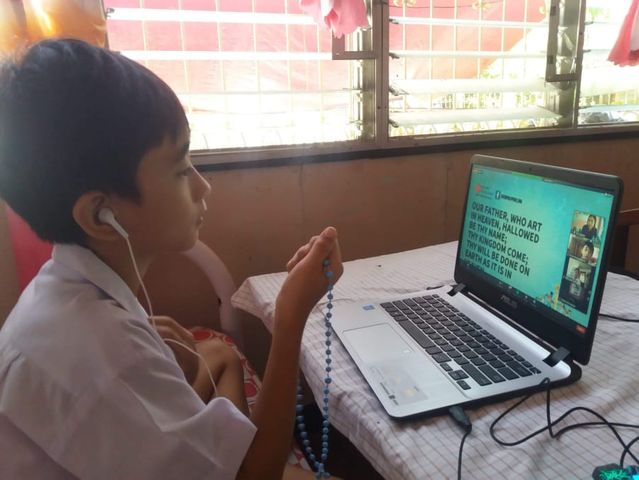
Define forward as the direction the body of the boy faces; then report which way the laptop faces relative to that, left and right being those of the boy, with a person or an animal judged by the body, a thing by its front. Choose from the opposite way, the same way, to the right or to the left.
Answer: the opposite way

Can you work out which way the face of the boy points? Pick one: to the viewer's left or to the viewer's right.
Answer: to the viewer's right

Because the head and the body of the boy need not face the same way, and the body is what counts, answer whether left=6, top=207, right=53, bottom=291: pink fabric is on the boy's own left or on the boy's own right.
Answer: on the boy's own left

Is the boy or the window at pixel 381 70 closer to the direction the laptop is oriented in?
the boy

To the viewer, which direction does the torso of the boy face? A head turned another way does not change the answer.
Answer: to the viewer's right

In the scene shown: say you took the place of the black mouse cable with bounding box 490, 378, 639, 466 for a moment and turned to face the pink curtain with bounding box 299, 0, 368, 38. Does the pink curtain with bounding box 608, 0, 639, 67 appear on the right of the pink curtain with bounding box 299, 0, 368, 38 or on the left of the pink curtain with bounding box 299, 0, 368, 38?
right

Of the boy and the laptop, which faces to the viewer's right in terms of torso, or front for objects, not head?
the boy

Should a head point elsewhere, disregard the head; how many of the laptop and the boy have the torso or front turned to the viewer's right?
1

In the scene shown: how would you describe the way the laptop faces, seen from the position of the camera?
facing the viewer and to the left of the viewer

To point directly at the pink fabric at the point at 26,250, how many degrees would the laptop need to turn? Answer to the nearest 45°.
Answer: approximately 45° to its right
